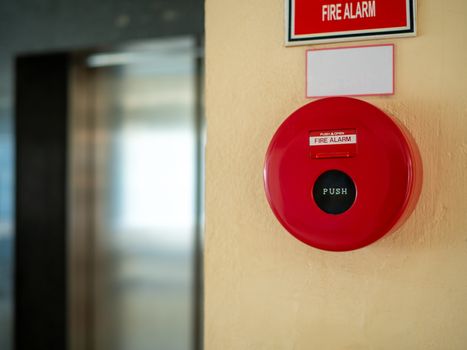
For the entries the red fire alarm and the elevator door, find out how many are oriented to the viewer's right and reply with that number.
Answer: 0

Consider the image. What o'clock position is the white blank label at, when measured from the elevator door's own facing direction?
The white blank label is roughly at 10 o'clock from the elevator door.

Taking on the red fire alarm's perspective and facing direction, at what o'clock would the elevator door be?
The elevator door is roughly at 5 o'clock from the red fire alarm.

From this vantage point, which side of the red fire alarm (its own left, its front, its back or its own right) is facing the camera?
front

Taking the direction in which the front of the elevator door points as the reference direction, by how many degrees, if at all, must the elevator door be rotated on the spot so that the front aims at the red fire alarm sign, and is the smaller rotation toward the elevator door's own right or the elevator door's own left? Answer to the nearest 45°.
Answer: approximately 45° to the elevator door's own left

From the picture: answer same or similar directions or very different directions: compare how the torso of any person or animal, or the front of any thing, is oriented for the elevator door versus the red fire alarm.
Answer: same or similar directions
